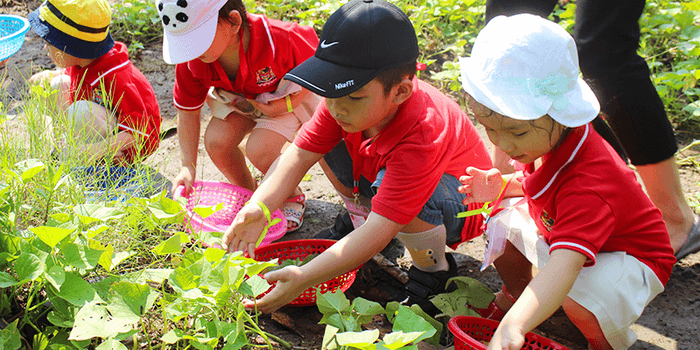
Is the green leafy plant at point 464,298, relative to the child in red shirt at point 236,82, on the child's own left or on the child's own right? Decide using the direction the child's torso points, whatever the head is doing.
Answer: on the child's own left

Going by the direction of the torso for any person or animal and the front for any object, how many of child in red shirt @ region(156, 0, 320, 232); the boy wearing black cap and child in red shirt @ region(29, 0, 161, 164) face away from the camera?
0

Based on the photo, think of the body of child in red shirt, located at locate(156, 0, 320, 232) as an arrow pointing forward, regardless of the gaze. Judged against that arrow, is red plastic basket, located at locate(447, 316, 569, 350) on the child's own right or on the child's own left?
on the child's own left

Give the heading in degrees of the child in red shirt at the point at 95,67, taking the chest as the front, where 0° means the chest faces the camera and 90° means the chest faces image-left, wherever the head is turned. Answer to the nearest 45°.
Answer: approximately 90°

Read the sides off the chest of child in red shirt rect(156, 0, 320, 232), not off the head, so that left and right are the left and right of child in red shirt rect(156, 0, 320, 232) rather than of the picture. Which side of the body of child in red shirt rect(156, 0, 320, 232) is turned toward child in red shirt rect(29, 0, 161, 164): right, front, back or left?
right

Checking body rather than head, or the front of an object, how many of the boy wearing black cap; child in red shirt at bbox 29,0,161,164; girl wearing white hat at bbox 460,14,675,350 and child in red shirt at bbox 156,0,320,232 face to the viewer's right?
0

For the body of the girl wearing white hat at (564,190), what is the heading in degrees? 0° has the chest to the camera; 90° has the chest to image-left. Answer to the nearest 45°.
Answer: approximately 45°

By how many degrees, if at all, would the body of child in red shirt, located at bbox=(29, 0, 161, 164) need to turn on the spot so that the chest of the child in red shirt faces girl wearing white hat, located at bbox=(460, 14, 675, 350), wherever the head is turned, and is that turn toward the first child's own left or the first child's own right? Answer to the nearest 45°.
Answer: approximately 135° to the first child's own left

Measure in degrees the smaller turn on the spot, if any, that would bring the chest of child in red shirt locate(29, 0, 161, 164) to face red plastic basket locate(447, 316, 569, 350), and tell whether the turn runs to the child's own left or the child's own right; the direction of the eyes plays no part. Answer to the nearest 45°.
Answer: approximately 135° to the child's own left

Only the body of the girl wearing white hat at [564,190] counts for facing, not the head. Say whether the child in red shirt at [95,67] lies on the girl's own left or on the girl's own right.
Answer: on the girl's own right

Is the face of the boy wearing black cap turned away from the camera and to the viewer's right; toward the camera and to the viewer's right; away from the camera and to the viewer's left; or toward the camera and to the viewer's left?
toward the camera and to the viewer's left
